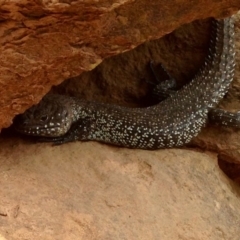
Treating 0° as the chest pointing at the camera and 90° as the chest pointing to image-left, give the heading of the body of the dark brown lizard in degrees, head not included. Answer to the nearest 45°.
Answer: approximately 90°
